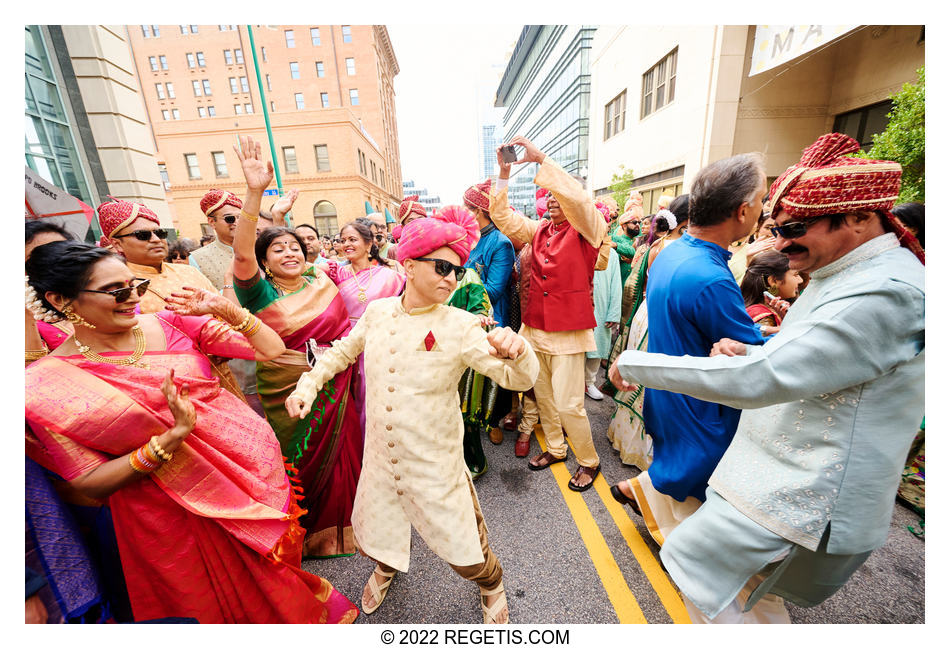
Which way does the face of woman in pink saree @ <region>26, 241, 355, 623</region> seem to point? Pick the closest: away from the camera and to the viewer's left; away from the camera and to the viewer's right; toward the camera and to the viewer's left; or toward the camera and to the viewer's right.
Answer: toward the camera and to the viewer's right

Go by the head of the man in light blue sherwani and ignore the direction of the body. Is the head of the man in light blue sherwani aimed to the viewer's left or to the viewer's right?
to the viewer's left

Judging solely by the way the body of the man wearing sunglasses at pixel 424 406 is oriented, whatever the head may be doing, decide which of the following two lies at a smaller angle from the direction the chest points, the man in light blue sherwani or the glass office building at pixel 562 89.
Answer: the man in light blue sherwani

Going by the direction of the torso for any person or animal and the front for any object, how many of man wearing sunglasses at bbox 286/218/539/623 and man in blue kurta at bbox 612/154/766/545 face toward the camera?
1

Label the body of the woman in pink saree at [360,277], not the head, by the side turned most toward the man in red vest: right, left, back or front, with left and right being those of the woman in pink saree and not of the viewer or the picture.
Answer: left
